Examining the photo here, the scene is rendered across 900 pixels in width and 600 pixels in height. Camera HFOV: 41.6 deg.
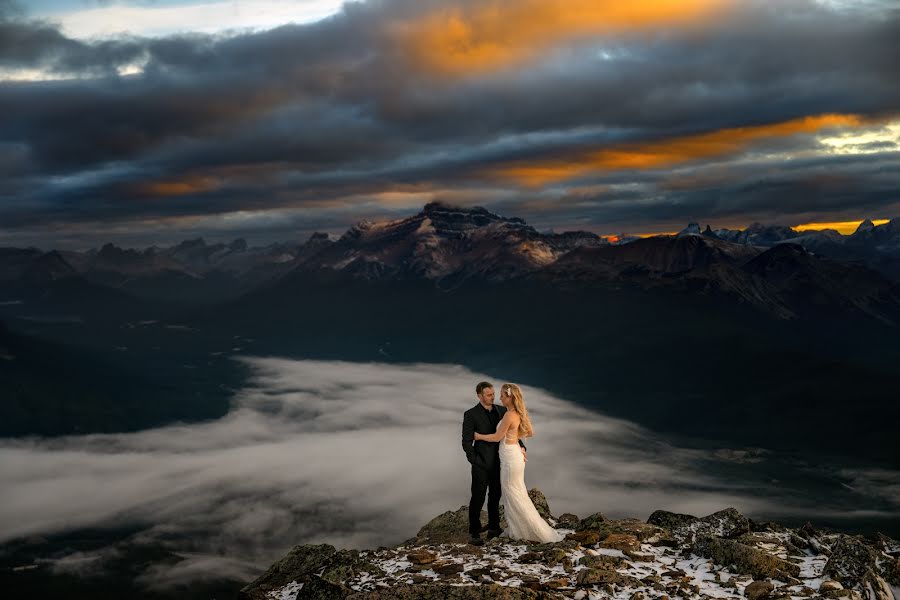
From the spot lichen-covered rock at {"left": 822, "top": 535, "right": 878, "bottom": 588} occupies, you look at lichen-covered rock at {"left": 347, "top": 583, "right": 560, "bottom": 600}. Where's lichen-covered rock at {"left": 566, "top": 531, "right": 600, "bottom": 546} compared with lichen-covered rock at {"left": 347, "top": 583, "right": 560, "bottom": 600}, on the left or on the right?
right

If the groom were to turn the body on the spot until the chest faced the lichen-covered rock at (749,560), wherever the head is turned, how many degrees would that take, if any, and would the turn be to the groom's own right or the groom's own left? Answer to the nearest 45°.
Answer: approximately 45° to the groom's own left

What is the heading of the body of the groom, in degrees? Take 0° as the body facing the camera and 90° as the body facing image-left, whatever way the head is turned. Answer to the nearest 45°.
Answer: approximately 315°

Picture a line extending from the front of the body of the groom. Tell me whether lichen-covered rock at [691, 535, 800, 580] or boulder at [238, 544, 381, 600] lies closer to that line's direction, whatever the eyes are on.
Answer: the lichen-covered rock

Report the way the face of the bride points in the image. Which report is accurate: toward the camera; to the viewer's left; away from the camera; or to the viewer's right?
to the viewer's left

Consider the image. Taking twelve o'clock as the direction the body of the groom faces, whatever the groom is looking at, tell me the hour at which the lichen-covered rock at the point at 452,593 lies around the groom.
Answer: The lichen-covered rock is roughly at 2 o'clock from the groom.

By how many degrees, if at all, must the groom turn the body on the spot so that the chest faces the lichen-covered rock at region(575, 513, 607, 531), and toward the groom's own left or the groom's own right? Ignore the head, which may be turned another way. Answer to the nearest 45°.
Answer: approximately 90° to the groom's own left
